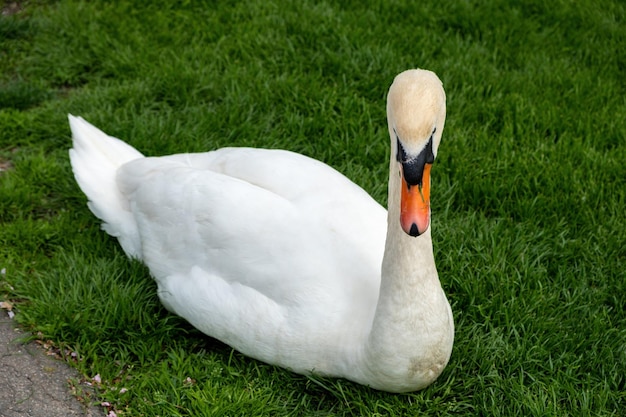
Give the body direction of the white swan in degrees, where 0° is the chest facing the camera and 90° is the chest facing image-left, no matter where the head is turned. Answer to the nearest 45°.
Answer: approximately 315°
